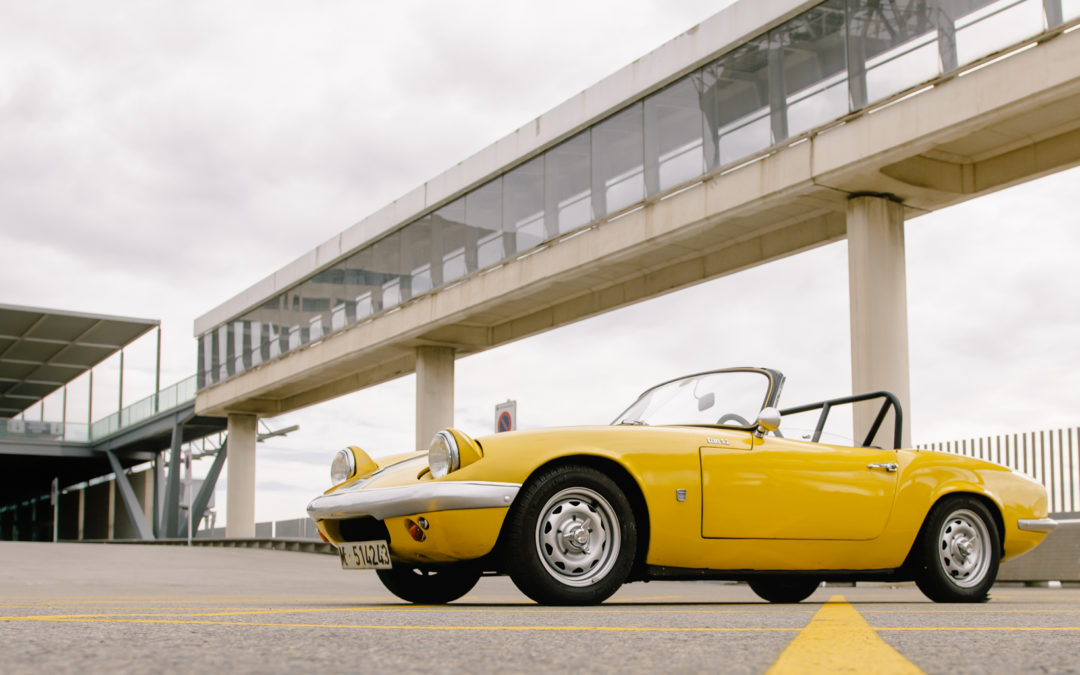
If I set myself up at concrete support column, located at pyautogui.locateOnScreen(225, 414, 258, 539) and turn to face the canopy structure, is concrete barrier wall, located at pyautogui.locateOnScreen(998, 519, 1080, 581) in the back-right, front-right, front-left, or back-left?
back-left

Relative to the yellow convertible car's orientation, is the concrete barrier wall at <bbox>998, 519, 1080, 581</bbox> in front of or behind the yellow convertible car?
behind

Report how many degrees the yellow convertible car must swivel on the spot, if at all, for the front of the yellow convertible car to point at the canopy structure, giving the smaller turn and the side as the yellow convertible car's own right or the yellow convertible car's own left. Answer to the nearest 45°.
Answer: approximately 90° to the yellow convertible car's own right

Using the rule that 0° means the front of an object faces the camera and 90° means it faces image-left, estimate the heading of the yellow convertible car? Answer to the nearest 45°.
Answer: approximately 45°
